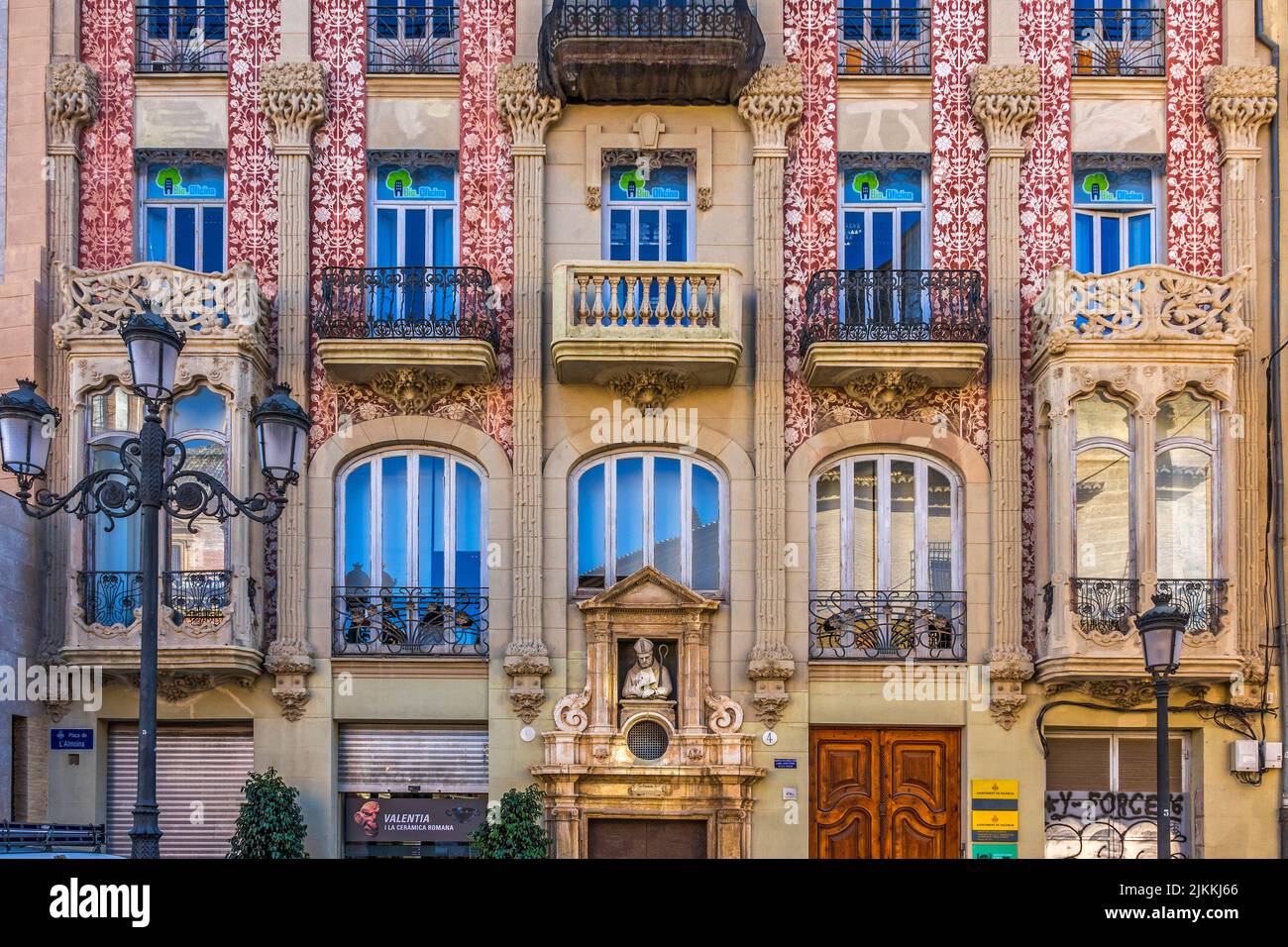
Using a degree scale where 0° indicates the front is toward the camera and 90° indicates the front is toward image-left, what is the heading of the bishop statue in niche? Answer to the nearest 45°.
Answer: approximately 0°

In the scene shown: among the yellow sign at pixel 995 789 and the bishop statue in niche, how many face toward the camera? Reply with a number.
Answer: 2

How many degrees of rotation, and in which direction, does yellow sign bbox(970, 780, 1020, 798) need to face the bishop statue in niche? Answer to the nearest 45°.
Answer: approximately 90° to its right

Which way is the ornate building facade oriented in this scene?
toward the camera

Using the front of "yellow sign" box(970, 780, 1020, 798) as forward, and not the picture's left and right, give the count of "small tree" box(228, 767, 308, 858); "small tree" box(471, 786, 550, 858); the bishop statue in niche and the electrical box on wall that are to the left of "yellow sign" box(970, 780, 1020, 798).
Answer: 1

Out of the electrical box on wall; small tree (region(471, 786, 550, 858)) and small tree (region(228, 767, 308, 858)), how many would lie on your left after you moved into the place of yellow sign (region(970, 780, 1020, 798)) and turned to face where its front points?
1

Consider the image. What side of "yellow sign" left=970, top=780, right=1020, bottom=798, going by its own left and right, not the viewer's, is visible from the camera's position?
front
